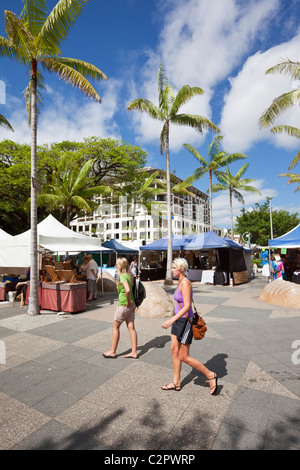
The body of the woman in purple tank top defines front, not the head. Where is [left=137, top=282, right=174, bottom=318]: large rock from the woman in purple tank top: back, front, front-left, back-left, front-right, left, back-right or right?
right

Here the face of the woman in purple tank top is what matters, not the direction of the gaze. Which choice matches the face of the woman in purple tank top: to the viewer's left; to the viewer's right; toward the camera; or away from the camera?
to the viewer's left

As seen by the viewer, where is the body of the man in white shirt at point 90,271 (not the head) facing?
to the viewer's left

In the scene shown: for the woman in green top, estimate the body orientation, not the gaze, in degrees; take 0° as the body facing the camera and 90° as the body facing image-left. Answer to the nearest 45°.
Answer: approximately 90°
